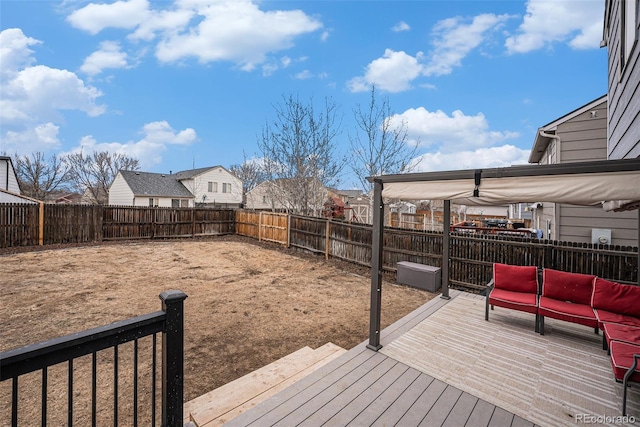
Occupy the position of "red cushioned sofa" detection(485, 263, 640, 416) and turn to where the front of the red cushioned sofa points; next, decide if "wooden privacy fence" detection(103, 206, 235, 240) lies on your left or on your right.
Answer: on your right

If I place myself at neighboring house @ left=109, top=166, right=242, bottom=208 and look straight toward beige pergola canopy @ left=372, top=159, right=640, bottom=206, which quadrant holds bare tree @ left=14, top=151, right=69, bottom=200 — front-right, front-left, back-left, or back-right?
back-right

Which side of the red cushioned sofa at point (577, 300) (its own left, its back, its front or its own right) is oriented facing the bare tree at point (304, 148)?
right

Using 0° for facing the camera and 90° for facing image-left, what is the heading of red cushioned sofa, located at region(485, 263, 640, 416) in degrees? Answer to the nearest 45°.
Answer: approximately 45°
